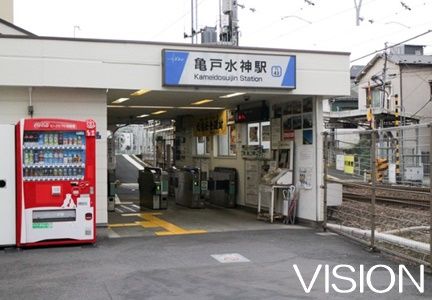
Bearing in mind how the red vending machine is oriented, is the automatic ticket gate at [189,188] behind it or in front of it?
behind

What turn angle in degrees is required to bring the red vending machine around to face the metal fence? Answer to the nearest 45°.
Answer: approximately 90° to its left

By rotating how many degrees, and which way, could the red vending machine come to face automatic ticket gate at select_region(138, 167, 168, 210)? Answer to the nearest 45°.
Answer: approximately 135° to its left

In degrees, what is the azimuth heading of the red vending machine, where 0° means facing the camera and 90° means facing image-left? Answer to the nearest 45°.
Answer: approximately 0°

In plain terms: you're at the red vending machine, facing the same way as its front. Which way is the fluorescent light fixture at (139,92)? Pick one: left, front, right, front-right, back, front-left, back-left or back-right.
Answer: back-left

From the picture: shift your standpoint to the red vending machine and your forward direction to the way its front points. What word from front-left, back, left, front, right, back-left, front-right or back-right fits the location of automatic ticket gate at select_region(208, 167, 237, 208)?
back-left

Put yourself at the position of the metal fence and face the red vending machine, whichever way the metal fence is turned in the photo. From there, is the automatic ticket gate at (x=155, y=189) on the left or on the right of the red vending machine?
right

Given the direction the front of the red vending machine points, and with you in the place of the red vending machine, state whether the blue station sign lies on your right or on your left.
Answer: on your left

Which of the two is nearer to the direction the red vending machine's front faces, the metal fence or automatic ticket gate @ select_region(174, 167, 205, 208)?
the metal fence
